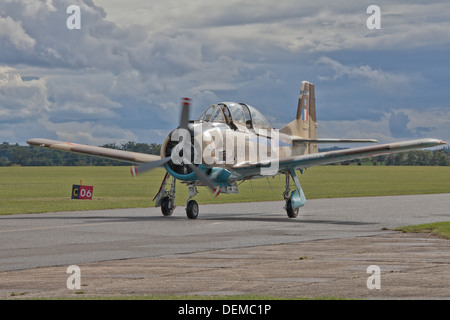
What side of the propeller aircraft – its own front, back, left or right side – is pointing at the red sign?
right

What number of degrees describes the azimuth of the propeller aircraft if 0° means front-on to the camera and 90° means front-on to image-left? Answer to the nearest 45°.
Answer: approximately 45°
